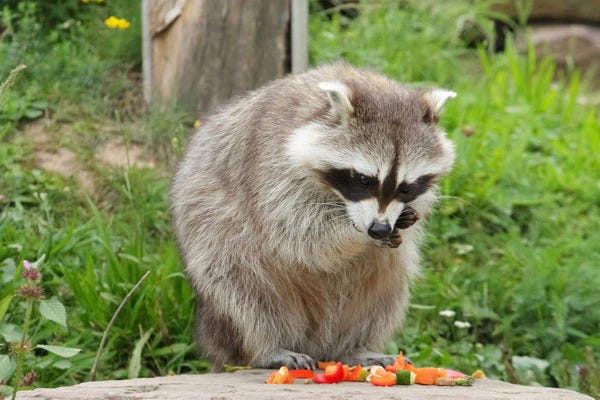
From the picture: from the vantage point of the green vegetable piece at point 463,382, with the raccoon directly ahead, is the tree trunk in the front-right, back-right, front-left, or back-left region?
front-right

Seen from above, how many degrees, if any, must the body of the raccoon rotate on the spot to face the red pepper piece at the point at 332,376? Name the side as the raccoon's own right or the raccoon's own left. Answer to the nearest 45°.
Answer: approximately 45° to the raccoon's own right

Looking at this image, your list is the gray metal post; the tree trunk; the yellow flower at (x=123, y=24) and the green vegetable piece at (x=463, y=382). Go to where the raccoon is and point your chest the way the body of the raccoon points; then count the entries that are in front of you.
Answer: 1

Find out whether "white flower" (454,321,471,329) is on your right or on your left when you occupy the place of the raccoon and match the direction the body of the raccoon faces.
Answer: on your left

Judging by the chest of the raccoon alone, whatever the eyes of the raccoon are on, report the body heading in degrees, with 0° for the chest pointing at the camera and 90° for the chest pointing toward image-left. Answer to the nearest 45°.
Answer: approximately 315°

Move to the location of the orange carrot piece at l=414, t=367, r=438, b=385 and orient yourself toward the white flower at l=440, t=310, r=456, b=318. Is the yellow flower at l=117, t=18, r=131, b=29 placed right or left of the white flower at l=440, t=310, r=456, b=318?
left

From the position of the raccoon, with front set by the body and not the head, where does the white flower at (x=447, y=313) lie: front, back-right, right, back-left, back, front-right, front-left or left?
left

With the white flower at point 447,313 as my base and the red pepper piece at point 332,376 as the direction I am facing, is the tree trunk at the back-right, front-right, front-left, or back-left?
back-right

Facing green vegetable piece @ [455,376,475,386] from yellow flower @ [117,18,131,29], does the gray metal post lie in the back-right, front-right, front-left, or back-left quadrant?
front-left

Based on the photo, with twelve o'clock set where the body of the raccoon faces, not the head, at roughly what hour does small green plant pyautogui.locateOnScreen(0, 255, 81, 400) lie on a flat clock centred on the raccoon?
The small green plant is roughly at 3 o'clock from the raccoon.

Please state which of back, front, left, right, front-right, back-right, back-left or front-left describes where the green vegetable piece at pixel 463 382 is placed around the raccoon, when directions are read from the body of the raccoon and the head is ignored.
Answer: front

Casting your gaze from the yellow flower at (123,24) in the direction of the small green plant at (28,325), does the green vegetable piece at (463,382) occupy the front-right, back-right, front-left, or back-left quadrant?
front-left

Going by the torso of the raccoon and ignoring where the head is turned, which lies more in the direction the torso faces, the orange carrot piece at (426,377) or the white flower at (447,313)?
the orange carrot piece
